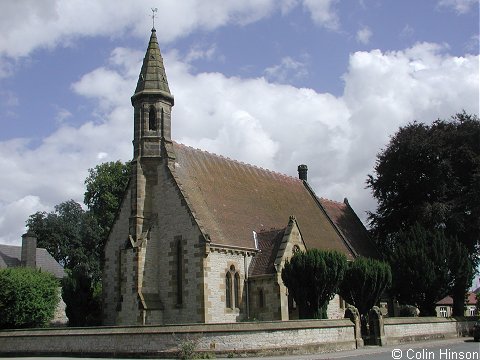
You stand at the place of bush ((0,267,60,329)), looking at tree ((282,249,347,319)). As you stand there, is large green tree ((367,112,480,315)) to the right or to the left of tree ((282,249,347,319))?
left

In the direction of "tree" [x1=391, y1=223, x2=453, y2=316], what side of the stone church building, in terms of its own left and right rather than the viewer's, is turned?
back

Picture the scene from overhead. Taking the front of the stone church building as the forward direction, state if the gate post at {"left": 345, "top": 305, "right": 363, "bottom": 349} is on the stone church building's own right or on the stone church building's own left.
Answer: on the stone church building's own left

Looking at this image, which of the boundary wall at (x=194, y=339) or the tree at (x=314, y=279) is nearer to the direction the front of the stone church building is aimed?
the boundary wall

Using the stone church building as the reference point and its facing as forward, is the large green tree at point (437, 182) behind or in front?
behind

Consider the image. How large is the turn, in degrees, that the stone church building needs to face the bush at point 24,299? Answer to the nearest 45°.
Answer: approximately 45° to its right

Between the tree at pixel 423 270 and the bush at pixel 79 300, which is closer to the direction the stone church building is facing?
the bush
